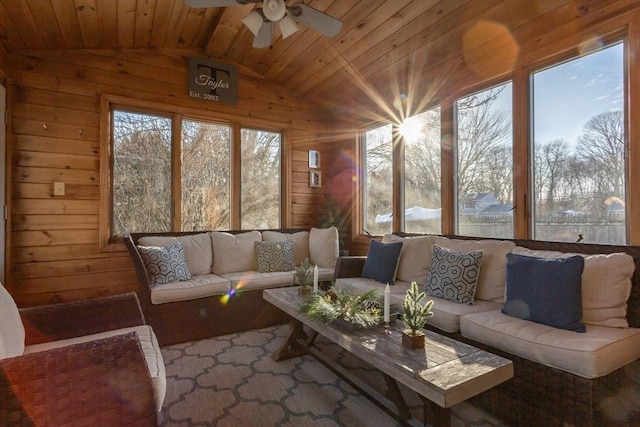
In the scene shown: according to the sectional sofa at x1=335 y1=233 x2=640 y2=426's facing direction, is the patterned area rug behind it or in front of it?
in front

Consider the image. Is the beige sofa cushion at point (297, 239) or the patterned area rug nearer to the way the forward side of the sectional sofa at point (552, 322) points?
the patterned area rug

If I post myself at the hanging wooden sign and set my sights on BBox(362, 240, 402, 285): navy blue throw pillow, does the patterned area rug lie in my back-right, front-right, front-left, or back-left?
front-right

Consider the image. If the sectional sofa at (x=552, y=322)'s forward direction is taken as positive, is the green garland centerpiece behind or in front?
in front

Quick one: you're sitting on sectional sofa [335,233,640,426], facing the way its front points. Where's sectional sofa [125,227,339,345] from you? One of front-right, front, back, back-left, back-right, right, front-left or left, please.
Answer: front-right

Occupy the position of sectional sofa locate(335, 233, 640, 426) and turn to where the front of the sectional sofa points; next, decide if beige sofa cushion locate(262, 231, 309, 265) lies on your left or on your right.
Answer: on your right

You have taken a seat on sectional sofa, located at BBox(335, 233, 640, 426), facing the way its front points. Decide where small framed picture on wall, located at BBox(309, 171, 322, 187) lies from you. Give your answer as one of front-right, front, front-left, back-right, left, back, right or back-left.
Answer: right

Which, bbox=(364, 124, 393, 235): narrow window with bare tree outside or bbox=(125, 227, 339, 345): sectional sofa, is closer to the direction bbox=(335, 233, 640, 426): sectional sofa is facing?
the sectional sofa

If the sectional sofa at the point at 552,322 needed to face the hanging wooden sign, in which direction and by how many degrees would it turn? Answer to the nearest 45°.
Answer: approximately 45° to its right

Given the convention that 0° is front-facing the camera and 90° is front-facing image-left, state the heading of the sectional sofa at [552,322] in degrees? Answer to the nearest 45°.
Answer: approximately 45°

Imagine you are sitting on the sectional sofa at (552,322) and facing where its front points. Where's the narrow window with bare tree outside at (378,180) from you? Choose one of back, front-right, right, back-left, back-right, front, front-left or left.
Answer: right

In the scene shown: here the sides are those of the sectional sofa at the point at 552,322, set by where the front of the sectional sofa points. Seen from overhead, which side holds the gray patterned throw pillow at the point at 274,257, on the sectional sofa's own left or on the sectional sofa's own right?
on the sectional sofa's own right

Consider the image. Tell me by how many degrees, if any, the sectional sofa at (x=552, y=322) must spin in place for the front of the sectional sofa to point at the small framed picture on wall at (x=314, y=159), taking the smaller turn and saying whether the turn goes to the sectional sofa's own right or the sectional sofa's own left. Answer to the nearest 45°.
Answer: approximately 90° to the sectional sofa's own right

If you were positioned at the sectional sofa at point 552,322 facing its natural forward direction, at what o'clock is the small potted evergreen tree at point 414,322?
The small potted evergreen tree is roughly at 12 o'clock from the sectional sofa.
